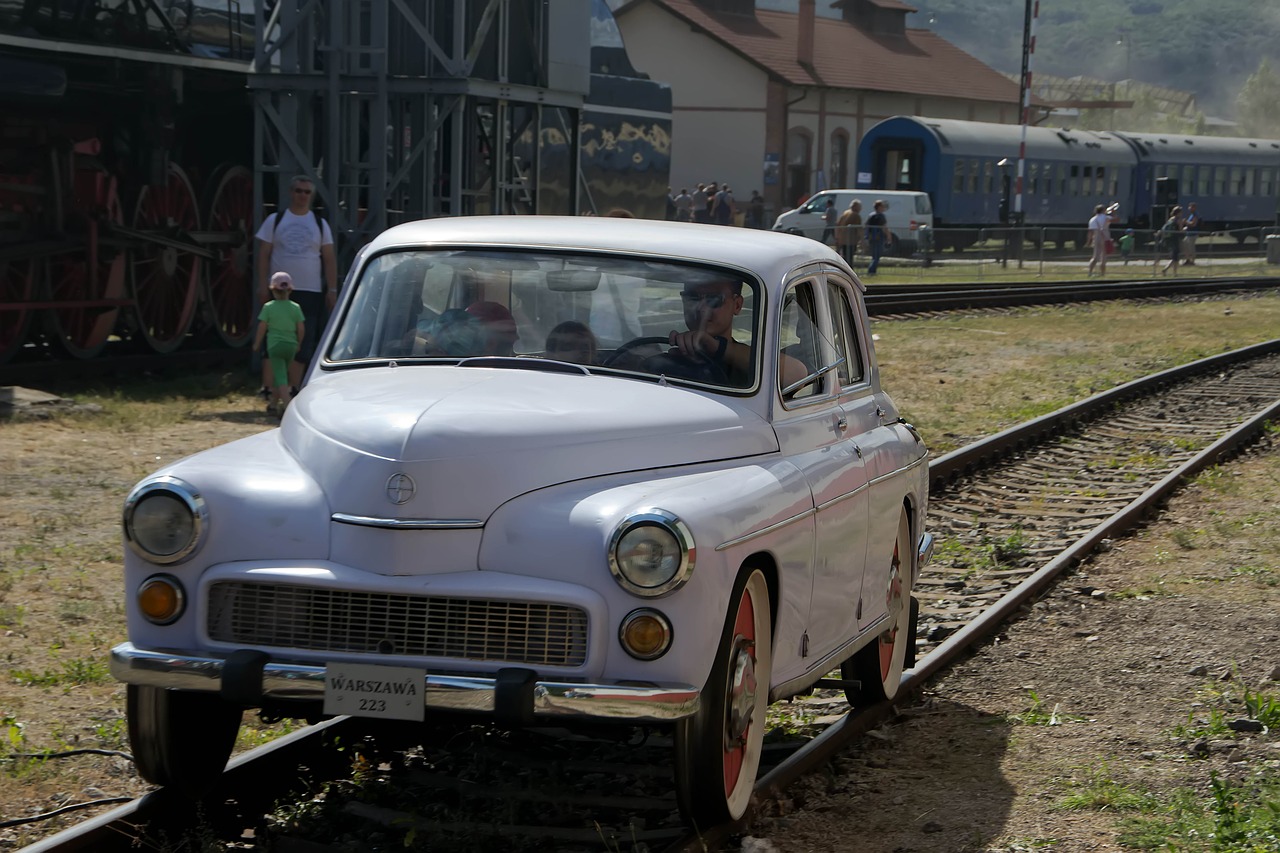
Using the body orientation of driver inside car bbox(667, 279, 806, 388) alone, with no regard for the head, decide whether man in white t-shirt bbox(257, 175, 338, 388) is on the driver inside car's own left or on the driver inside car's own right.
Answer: on the driver inside car's own right

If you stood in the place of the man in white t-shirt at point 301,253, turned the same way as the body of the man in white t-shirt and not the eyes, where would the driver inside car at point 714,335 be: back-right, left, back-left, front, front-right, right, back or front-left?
front

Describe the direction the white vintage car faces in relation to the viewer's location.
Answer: facing the viewer and to the left of the viewer

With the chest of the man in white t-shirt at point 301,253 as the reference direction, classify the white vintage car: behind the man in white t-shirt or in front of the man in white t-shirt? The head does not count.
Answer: in front

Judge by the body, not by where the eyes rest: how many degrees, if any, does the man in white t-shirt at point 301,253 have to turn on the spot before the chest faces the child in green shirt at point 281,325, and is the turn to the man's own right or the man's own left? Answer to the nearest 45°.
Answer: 0° — they already face them

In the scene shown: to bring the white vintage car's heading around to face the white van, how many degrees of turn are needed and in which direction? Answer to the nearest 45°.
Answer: approximately 135° to its right

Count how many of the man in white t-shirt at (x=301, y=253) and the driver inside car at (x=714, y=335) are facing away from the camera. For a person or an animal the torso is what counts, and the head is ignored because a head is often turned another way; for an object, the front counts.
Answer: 0

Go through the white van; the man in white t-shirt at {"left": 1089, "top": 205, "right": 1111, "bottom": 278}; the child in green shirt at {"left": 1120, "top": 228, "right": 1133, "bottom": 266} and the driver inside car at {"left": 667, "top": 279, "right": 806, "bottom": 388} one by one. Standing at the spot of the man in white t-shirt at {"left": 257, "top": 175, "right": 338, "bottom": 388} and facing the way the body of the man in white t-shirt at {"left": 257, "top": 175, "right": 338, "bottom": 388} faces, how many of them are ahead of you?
1

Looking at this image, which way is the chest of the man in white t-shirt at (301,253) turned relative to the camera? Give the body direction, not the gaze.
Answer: toward the camera

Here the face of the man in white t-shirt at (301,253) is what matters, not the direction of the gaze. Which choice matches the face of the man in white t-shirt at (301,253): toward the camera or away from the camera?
toward the camera

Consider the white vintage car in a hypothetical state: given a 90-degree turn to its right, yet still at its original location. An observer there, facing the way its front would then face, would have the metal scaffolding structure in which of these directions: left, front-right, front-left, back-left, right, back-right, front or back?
front-right

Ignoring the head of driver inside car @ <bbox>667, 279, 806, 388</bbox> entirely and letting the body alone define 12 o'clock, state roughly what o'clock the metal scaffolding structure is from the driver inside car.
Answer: The metal scaffolding structure is roughly at 4 o'clock from the driver inside car.

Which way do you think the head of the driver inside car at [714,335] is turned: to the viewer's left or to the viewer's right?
to the viewer's left
